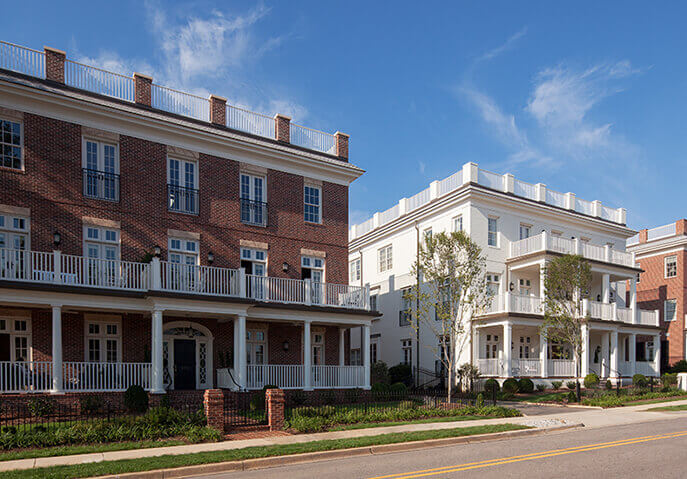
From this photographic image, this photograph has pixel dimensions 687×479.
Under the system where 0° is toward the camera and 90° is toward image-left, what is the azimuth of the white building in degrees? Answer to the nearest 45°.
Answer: approximately 315°

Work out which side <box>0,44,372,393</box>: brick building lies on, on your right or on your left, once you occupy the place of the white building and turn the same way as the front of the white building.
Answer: on your right

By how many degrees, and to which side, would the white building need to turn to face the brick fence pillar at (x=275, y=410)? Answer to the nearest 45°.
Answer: approximately 45° to its right

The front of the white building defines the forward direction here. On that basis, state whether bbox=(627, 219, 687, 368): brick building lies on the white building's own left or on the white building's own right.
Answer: on the white building's own left

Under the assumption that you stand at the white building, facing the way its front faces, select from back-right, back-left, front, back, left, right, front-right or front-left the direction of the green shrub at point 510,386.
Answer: front-right

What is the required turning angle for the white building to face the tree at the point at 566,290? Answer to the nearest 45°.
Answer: approximately 45° to its right

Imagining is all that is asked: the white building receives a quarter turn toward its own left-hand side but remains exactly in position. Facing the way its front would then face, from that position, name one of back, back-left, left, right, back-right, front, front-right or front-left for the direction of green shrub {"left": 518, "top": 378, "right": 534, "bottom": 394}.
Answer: back-right
